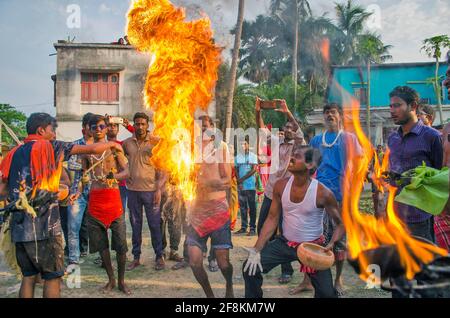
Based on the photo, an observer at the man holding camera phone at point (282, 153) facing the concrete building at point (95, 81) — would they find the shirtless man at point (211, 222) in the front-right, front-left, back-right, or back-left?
back-left

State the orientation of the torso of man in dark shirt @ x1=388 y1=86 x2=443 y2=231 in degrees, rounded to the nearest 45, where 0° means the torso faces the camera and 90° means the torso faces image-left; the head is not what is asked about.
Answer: approximately 45°

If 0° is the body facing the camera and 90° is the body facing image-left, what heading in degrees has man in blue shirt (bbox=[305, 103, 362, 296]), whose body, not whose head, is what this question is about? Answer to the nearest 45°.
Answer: approximately 0°

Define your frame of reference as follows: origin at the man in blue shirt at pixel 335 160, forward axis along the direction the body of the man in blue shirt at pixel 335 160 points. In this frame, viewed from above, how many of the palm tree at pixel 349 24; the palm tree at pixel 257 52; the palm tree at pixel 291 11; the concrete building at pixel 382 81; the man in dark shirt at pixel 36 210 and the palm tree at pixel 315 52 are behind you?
5

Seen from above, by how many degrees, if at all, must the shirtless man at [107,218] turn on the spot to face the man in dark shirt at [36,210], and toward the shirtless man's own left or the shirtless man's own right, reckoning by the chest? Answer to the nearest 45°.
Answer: approximately 45° to the shirtless man's own right

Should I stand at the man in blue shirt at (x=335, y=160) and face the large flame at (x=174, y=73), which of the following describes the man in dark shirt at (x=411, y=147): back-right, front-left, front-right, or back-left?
back-left

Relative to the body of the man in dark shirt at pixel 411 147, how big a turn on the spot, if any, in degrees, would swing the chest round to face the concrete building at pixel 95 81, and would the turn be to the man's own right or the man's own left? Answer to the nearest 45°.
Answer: approximately 90° to the man's own right

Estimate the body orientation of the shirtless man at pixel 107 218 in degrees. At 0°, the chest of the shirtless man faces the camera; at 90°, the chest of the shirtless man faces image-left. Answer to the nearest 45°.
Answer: approximately 0°
